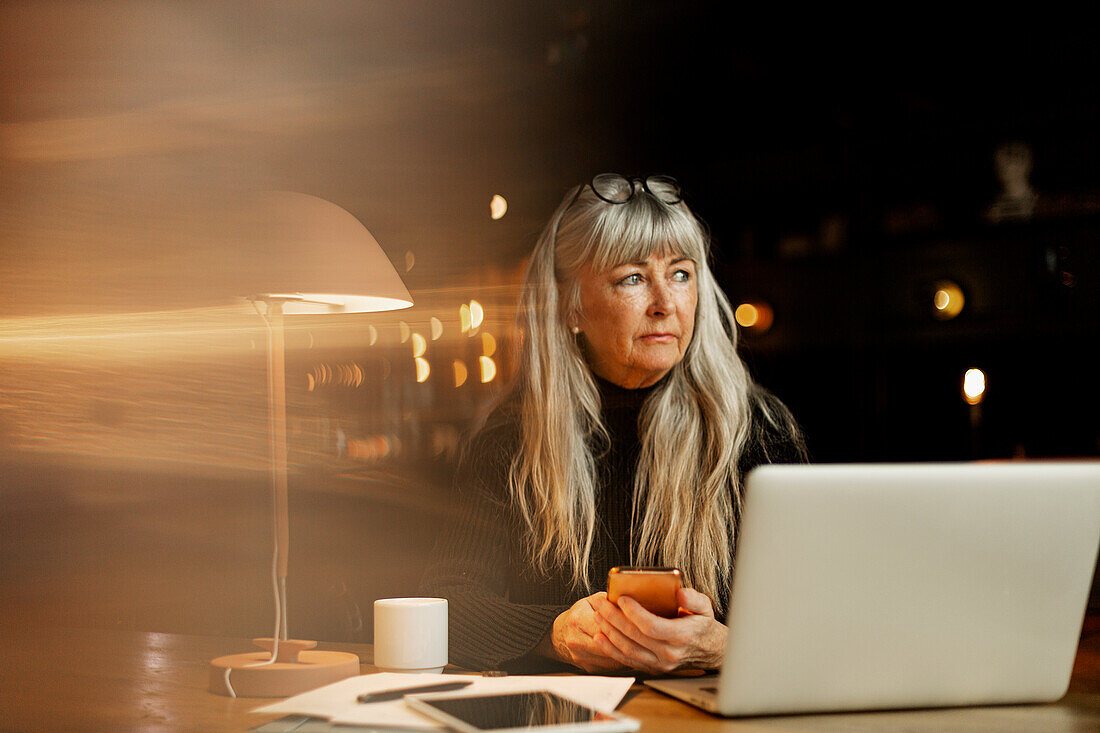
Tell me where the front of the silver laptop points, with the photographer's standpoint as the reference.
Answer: facing away from the viewer and to the left of the viewer

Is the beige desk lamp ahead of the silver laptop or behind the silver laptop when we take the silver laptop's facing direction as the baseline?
ahead

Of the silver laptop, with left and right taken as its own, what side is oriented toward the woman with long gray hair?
front
